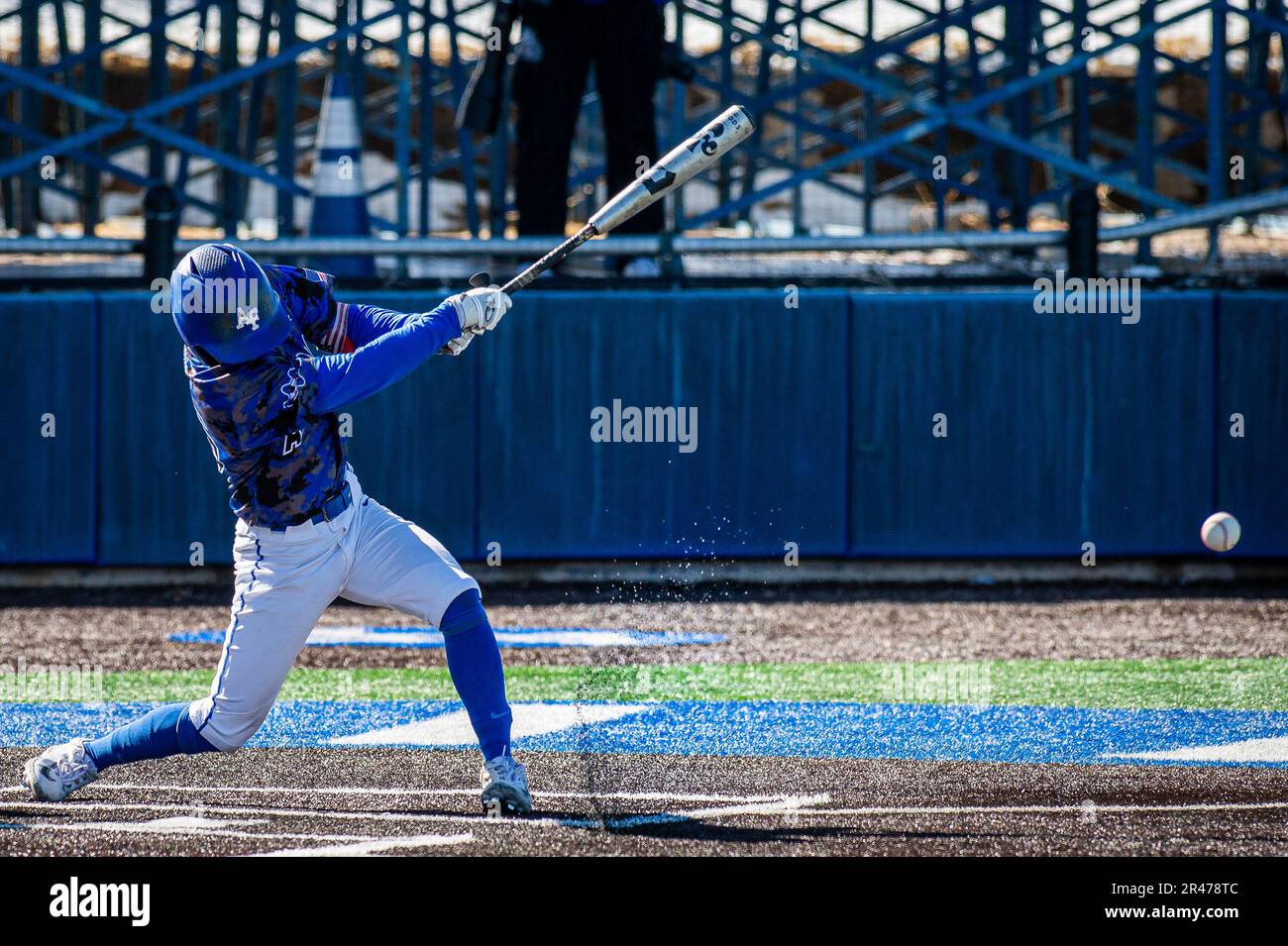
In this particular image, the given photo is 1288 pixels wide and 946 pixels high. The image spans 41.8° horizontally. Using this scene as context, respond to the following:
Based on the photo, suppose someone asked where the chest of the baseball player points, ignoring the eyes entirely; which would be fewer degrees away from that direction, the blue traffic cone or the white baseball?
the white baseball

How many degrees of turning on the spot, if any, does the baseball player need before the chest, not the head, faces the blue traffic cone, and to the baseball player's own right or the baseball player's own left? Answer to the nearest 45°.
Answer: approximately 135° to the baseball player's own left

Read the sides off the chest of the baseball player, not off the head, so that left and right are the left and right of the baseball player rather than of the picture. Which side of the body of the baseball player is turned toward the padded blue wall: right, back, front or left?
left
